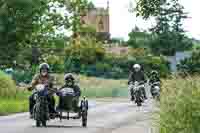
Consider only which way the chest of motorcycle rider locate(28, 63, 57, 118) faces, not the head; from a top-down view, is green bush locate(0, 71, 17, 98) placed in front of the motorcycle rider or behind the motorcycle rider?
behind

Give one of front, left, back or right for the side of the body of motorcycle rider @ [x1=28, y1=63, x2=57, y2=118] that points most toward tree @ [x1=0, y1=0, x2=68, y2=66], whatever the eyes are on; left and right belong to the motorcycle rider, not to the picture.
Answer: back

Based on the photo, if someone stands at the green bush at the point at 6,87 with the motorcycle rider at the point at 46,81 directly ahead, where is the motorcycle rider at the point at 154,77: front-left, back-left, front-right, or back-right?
front-left

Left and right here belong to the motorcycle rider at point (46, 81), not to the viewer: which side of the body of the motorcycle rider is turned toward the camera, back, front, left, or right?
front
